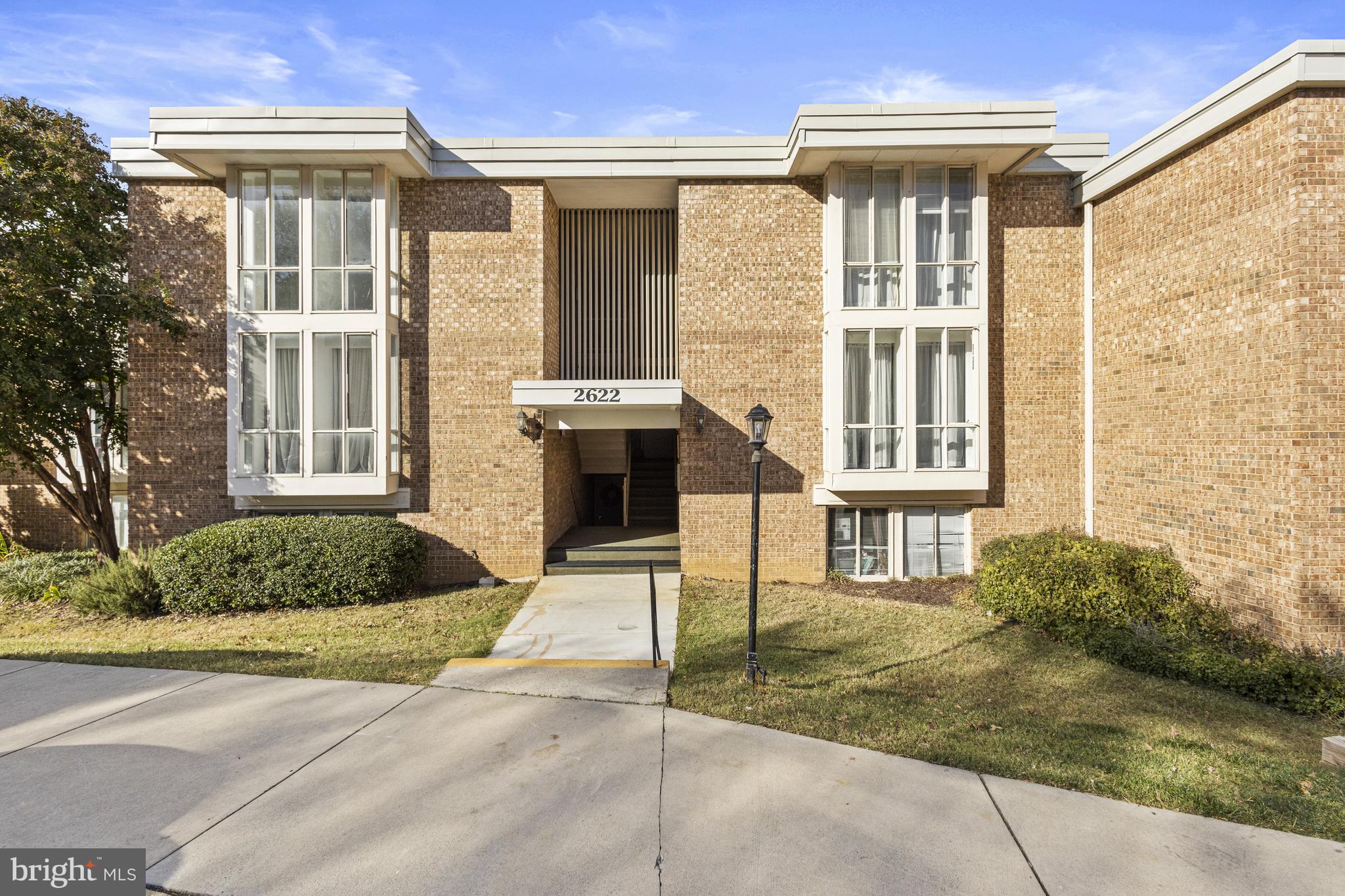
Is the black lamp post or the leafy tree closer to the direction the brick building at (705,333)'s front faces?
the black lamp post

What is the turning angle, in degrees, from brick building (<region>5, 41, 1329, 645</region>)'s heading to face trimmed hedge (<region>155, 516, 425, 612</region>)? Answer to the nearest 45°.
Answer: approximately 90° to its right

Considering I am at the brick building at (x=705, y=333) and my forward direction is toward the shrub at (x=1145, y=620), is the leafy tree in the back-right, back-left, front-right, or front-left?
back-right

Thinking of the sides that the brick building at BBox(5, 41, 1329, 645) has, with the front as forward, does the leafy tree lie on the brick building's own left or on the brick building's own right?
on the brick building's own right

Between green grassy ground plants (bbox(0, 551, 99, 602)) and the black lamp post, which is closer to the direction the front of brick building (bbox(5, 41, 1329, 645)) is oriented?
the black lamp post

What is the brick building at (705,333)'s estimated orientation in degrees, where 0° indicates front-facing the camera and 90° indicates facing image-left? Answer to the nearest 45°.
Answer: approximately 0°

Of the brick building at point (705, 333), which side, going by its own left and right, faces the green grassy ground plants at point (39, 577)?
right

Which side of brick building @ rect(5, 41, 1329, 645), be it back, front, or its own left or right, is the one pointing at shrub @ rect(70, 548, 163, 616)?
right
